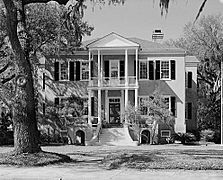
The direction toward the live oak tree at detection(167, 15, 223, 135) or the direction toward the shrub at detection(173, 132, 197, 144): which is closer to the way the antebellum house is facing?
the shrub

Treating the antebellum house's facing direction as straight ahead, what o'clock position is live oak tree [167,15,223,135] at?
The live oak tree is roughly at 8 o'clock from the antebellum house.

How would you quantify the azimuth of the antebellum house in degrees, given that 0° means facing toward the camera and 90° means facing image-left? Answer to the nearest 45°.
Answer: approximately 0°

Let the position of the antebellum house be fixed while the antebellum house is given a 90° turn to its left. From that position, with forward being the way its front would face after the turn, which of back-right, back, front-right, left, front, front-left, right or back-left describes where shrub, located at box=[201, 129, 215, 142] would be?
front

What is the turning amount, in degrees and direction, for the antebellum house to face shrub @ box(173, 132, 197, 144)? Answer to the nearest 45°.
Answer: approximately 90° to its left

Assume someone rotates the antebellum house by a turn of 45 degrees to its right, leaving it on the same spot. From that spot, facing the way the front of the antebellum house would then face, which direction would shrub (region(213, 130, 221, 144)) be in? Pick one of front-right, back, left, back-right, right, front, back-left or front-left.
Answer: back-left
